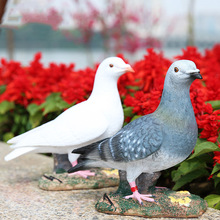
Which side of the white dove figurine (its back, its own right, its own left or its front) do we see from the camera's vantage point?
right

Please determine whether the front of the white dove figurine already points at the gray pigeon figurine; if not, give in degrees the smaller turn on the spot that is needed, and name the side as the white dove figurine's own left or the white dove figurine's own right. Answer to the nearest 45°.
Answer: approximately 45° to the white dove figurine's own right
